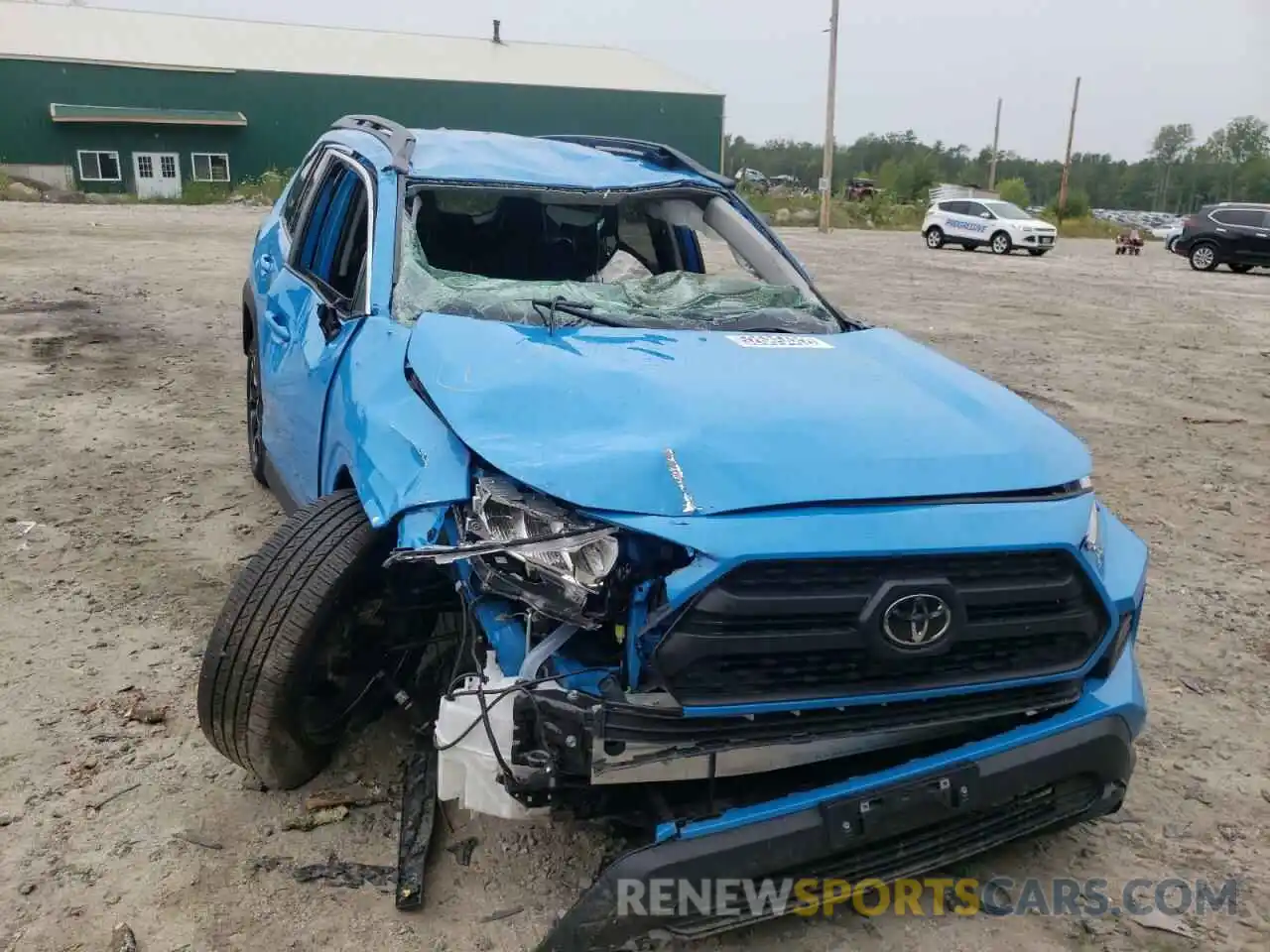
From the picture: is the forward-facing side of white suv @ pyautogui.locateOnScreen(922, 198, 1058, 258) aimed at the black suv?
yes

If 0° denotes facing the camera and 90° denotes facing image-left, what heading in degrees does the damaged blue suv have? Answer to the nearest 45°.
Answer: approximately 315°

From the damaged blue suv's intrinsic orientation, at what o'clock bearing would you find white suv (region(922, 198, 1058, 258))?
The white suv is roughly at 8 o'clock from the damaged blue suv.

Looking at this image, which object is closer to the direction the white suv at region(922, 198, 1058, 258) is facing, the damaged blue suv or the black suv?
the black suv

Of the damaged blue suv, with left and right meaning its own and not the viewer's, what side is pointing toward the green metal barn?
back

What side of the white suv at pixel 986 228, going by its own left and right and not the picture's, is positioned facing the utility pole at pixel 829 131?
back

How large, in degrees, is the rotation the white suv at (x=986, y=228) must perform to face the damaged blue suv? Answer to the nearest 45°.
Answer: approximately 45° to its right

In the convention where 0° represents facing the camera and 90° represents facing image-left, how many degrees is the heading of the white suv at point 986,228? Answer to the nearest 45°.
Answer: approximately 315°

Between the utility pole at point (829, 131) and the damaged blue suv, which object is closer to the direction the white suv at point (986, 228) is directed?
the damaged blue suv

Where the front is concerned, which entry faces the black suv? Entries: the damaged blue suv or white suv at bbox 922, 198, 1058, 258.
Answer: the white suv

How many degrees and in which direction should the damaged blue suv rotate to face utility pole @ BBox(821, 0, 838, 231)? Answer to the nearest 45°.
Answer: approximately 135° to its left

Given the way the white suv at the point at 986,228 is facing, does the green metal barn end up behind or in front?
behind
